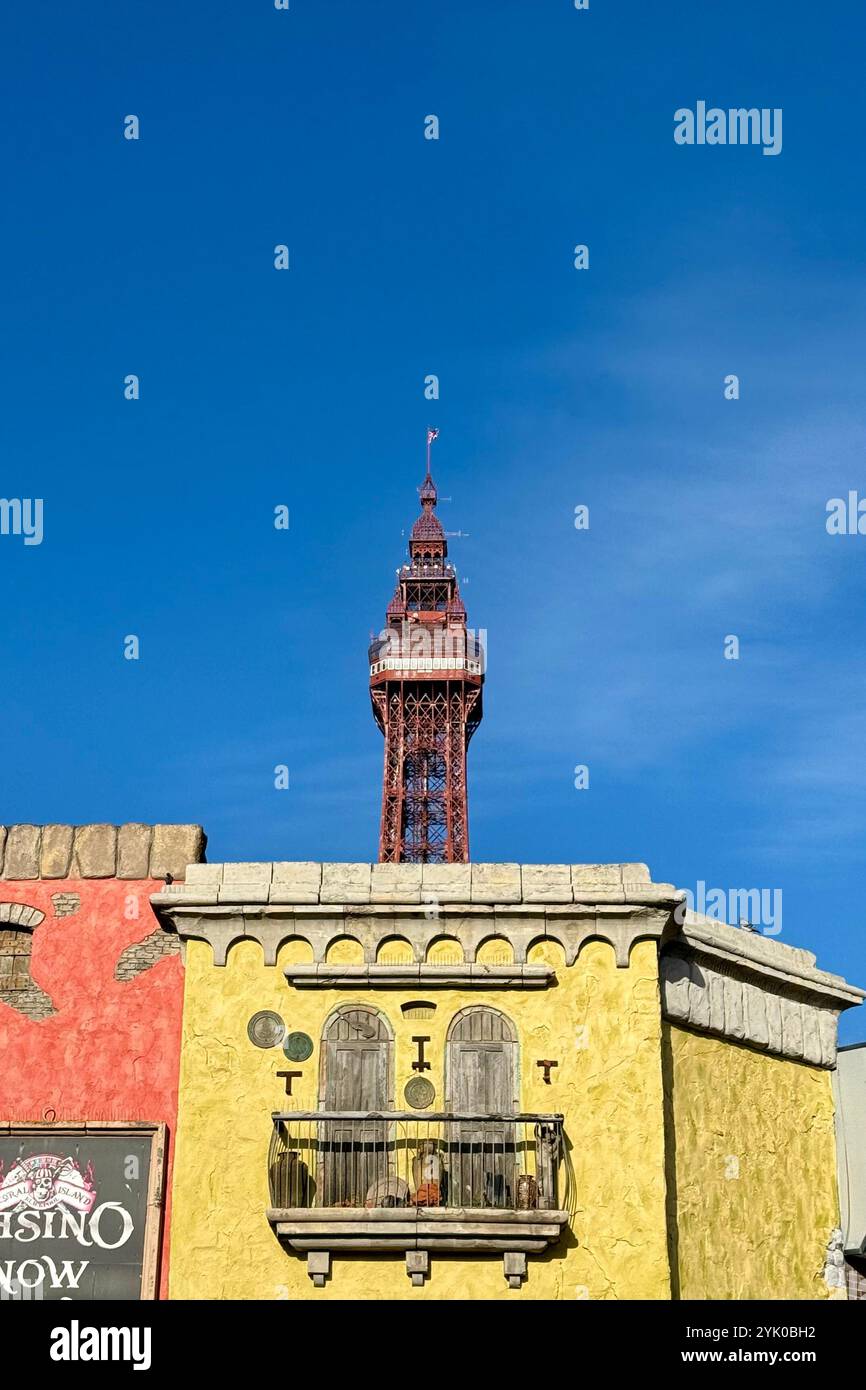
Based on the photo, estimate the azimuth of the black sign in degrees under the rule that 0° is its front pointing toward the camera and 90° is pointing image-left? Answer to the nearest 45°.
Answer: approximately 0°
